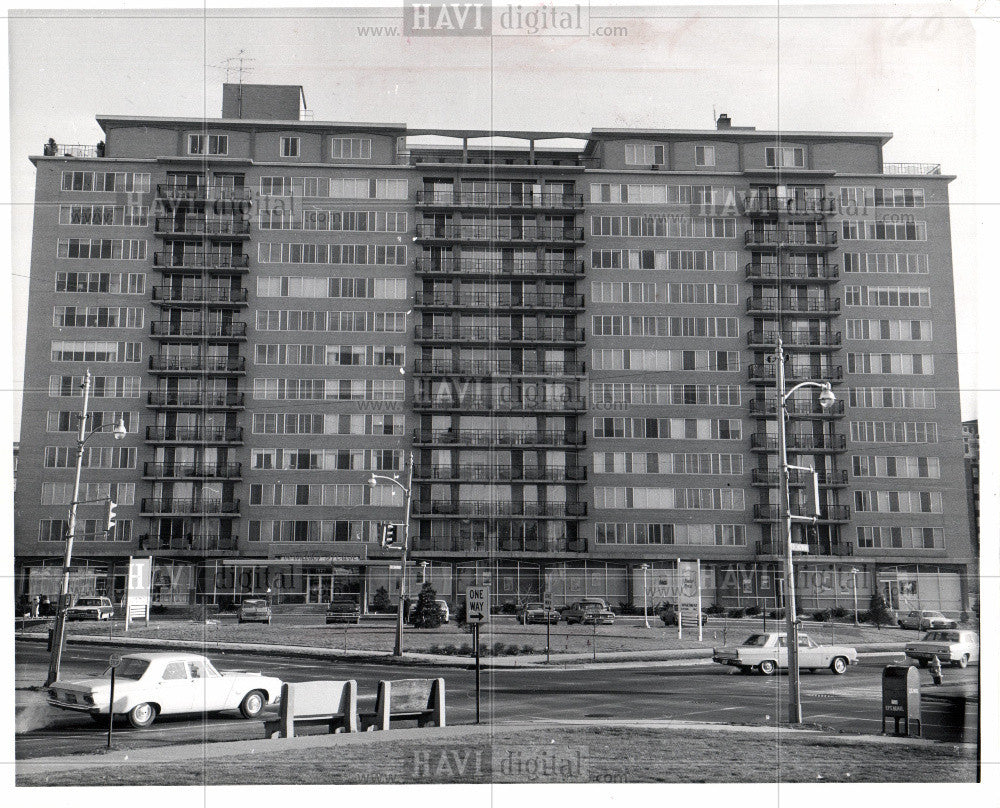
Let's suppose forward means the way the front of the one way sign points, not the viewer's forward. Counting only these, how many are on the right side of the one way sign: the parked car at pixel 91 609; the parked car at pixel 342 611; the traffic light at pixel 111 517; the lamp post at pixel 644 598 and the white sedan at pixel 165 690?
4

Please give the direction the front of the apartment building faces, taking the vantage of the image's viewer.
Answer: facing the viewer

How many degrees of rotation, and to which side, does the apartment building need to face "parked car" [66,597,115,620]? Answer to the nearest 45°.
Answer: approximately 90° to its right

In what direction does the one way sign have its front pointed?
toward the camera

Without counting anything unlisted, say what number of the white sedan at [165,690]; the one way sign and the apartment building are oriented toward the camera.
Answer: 2

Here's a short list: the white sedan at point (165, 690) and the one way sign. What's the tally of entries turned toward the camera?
1
